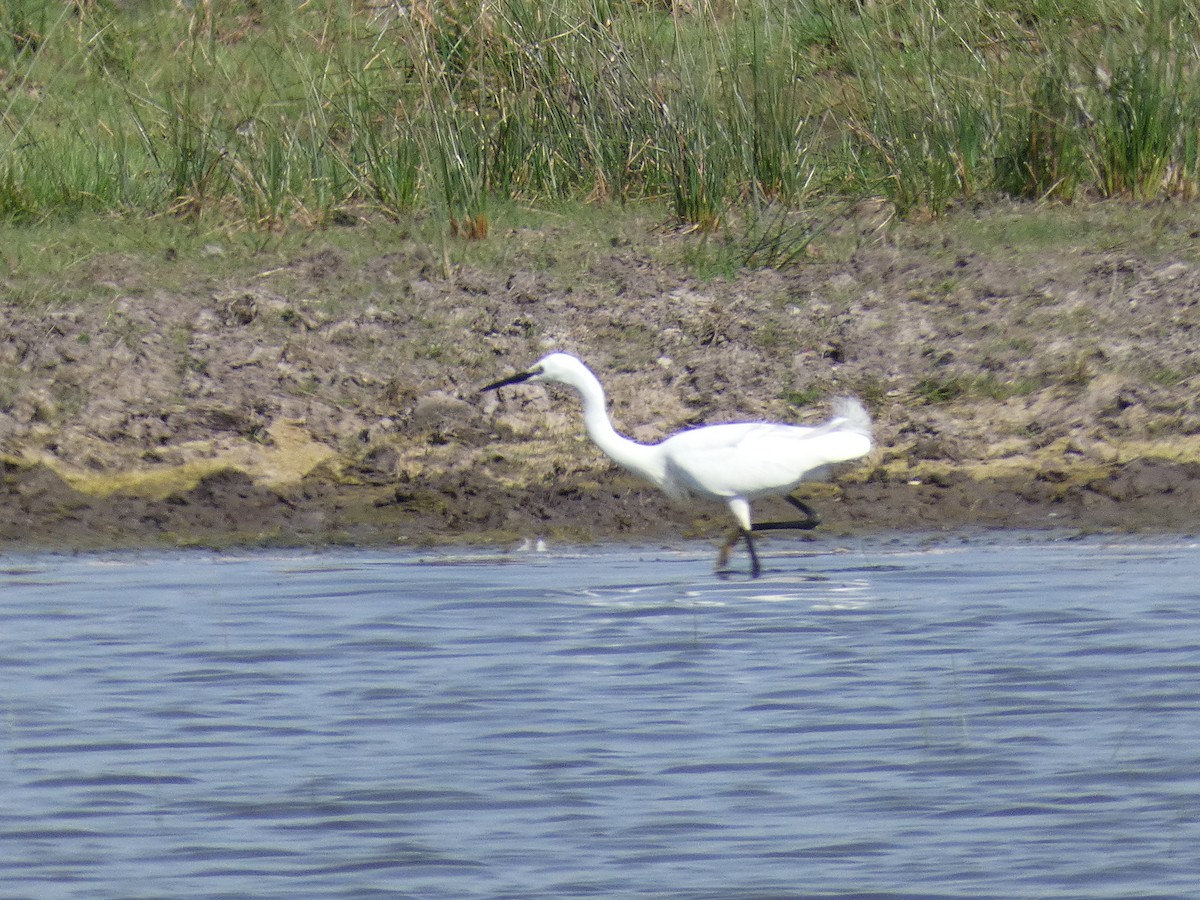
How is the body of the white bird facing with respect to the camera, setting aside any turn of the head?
to the viewer's left
